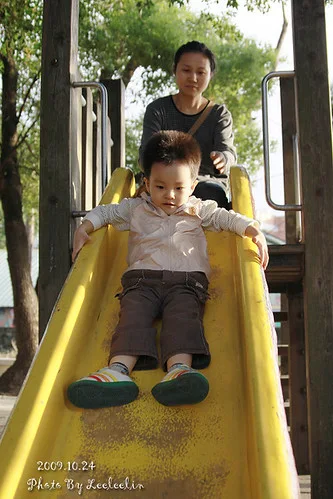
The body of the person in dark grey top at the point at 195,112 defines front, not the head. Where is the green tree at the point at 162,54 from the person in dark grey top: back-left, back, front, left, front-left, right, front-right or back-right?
back

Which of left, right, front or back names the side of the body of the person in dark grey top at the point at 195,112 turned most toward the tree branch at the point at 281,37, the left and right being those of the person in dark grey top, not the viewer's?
back

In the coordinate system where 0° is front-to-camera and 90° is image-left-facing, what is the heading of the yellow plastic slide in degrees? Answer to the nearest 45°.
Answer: approximately 0°

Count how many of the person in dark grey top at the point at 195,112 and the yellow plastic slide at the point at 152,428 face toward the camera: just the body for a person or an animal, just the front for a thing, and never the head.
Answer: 2

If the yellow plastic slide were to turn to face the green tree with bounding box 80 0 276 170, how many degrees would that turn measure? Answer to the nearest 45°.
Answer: approximately 180°

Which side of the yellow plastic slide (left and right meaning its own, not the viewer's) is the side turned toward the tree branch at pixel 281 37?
back
